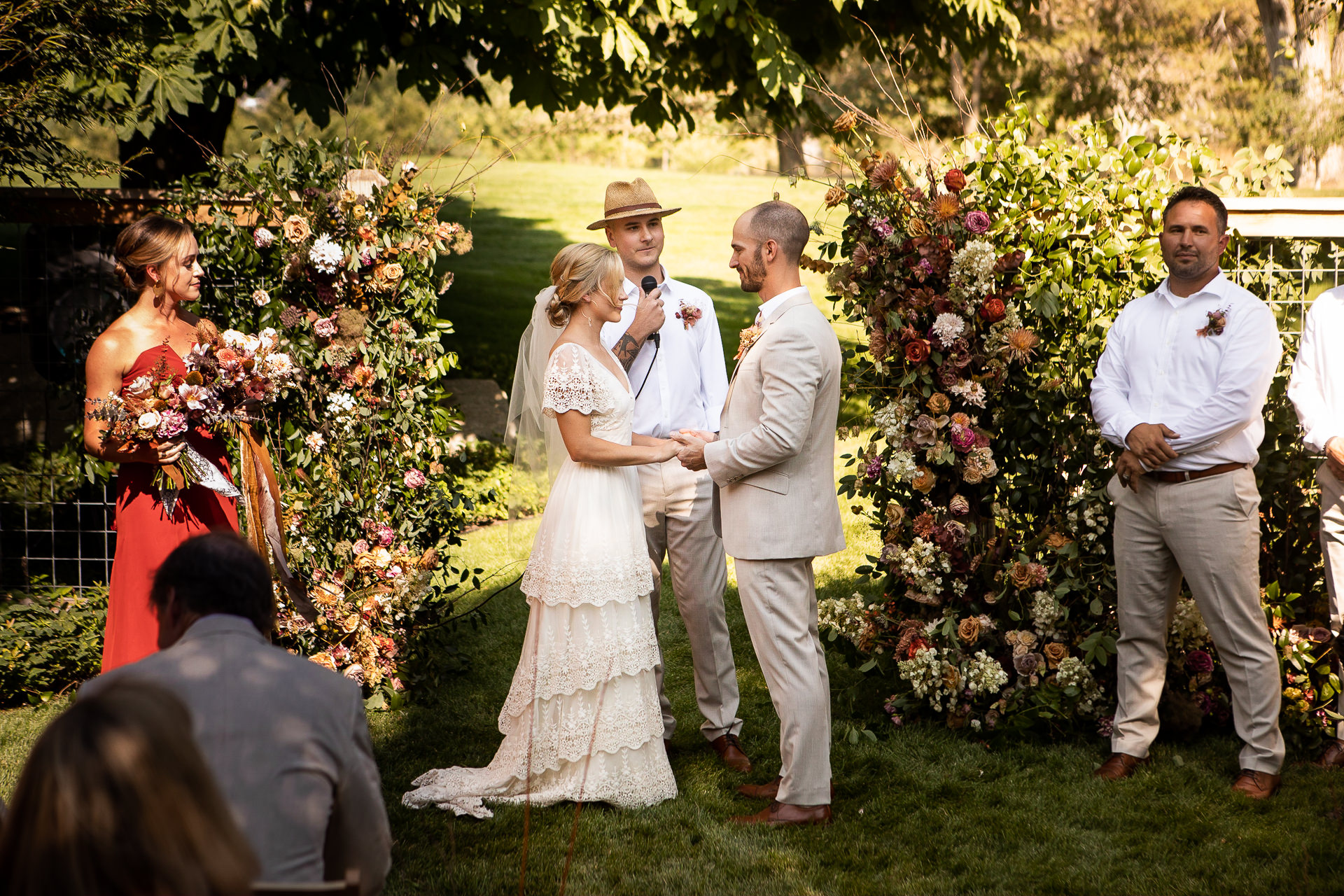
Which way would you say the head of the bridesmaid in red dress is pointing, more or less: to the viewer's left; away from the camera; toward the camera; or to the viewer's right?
to the viewer's right

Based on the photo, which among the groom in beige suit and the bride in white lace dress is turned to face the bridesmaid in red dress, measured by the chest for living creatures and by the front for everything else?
the groom in beige suit

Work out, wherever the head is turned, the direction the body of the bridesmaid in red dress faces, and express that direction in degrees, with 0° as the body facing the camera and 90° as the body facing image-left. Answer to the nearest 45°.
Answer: approximately 315°

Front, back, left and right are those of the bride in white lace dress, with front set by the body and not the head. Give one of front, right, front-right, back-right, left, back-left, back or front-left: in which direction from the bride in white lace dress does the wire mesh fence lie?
back-left

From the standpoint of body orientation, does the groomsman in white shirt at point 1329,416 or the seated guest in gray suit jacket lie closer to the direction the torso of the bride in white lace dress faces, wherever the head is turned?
the groomsman in white shirt

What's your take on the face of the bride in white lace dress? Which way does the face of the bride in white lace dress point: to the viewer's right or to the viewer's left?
to the viewer's right

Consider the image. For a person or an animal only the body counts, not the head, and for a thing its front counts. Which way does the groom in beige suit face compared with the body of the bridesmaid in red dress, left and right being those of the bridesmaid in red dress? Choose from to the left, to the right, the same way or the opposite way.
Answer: the opposite way

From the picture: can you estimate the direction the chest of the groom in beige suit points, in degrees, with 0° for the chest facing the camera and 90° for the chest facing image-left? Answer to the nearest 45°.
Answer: approximately 90°

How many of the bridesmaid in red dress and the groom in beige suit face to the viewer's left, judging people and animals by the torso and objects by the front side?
1

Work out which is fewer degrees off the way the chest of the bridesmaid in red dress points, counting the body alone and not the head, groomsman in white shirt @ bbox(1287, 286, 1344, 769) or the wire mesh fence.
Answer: the groomsman in white shirt

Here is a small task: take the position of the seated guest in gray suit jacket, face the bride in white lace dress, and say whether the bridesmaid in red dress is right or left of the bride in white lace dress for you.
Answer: left

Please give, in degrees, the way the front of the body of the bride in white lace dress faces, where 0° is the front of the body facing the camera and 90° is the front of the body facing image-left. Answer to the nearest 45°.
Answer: approximately 270°
